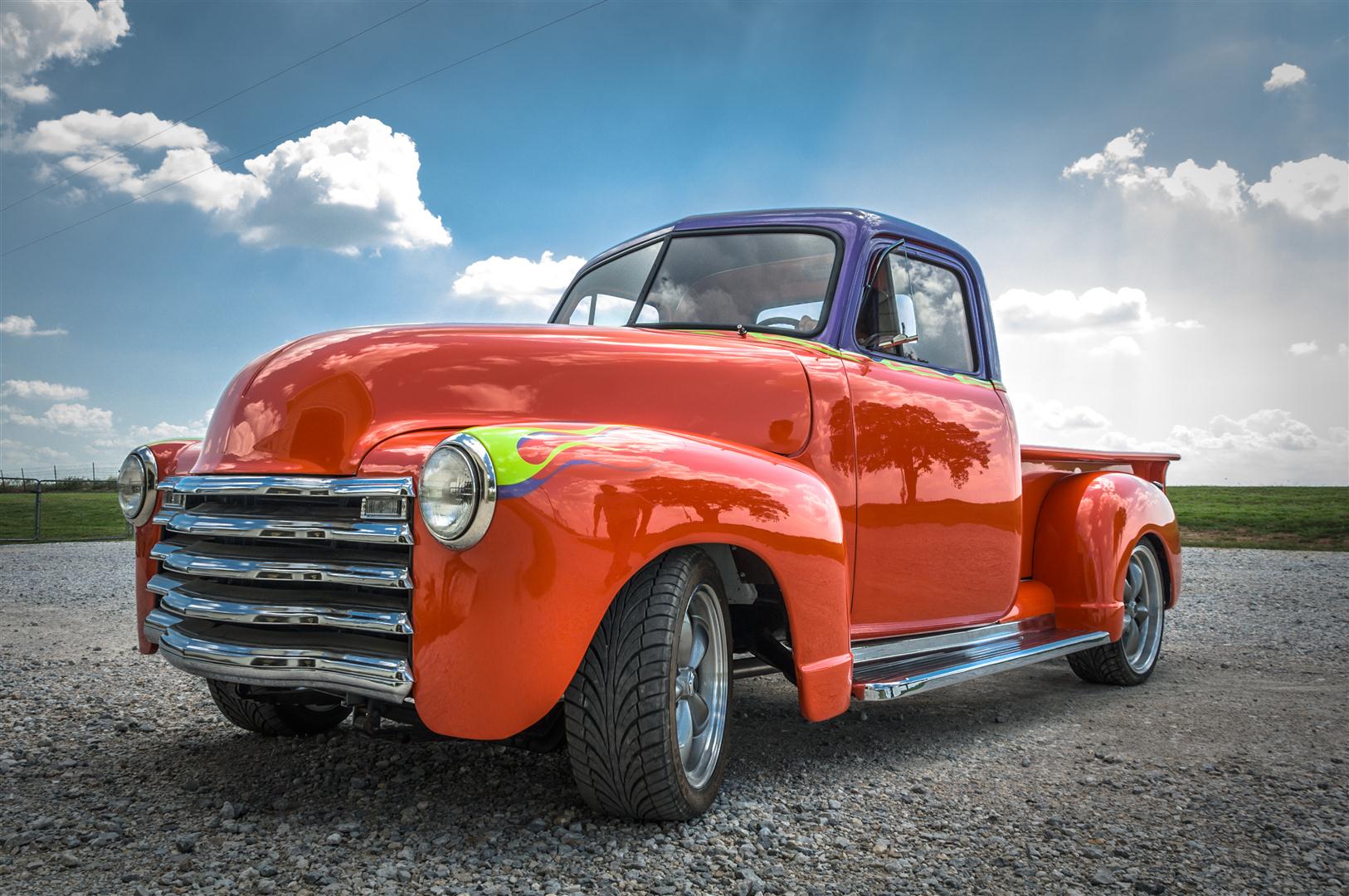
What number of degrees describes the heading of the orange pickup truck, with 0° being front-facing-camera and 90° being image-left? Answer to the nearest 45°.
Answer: approximately 45°
